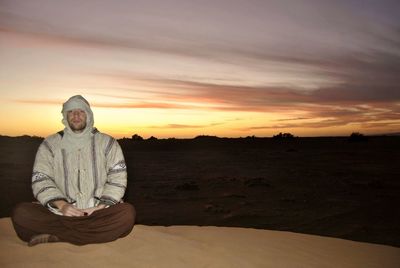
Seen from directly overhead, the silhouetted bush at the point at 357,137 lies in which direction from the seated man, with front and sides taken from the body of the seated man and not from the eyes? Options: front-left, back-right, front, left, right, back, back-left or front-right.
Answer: back-left

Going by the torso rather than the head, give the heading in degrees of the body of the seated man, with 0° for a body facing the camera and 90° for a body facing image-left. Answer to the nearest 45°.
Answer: approximately 0°
